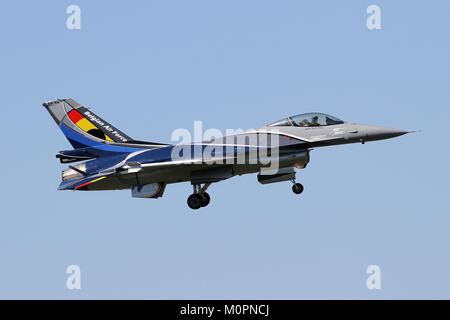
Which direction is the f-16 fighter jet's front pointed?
to the viewer's right
